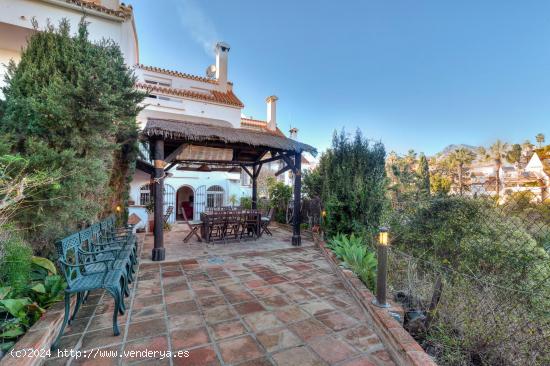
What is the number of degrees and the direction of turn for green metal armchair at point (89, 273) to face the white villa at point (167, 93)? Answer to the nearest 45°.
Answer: approximately 90° to its left

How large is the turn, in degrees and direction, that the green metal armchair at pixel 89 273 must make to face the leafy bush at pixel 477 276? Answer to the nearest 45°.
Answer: approximately 45° to its right

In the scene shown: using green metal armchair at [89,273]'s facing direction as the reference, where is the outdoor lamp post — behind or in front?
in front

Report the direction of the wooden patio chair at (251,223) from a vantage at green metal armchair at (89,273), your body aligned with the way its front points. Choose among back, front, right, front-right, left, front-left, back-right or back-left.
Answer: front-left

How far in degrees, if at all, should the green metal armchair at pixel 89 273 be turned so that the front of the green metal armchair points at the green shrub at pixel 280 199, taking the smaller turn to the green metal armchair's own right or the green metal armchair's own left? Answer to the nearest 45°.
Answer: approximately 45° to the green metal armchair's own left

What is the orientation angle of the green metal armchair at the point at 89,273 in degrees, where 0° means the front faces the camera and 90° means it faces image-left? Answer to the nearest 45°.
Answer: approximately 270°

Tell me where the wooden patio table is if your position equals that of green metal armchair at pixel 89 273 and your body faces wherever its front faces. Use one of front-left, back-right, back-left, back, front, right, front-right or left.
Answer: front-left
